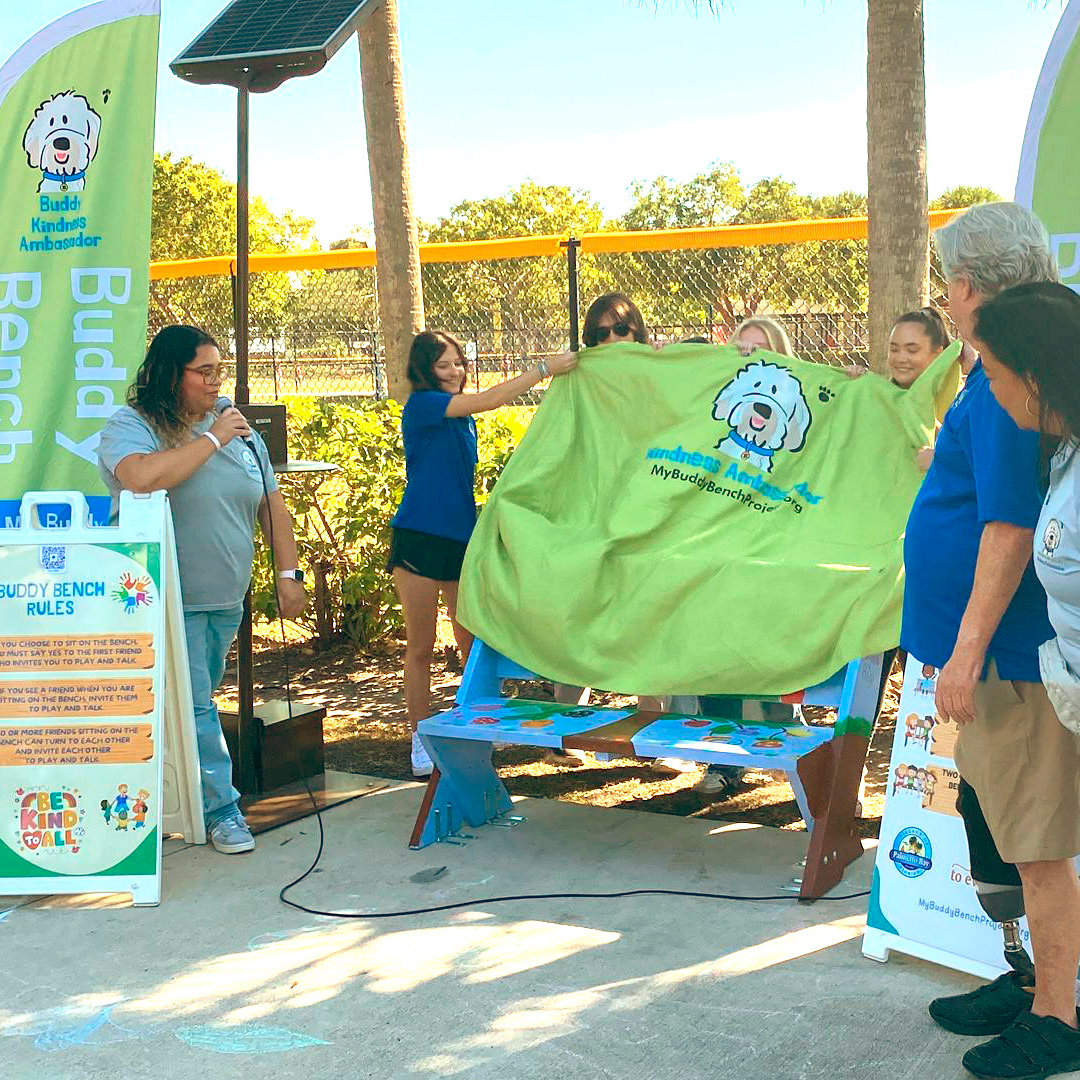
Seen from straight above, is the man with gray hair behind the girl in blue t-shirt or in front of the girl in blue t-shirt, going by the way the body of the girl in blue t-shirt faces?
in front

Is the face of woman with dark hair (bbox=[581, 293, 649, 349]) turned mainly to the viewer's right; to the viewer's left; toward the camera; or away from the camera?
toward the camera

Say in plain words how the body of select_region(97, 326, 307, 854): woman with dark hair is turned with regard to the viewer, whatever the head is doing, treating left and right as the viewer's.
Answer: facing the viewer and to the right of the viewer

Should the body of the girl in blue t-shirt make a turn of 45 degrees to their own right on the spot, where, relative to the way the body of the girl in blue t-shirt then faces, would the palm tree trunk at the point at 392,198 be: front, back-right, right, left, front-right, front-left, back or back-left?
back

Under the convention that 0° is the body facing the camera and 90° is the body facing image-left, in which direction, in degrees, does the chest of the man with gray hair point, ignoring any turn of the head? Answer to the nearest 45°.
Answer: approximately 90°

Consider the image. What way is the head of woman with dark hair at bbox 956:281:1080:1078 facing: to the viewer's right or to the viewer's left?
to the viewer's left

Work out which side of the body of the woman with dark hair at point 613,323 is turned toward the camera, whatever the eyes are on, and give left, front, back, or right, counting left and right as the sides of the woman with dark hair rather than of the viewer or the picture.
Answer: front

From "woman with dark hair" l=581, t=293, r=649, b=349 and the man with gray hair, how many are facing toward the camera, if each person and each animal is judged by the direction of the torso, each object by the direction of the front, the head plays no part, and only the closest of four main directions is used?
1
